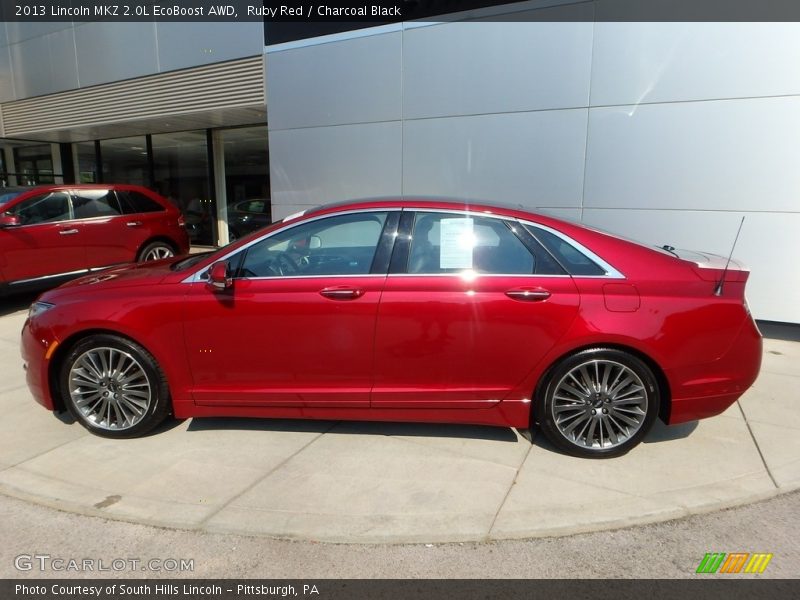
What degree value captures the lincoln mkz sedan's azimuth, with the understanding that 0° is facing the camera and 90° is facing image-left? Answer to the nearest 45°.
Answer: approximately 90°

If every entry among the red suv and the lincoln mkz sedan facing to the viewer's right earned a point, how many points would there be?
0

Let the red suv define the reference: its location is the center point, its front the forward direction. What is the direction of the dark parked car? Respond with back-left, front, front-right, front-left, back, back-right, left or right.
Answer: back

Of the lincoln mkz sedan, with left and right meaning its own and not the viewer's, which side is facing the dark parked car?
right

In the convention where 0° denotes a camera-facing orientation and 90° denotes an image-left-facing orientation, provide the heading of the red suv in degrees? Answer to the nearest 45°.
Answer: approximately 45°

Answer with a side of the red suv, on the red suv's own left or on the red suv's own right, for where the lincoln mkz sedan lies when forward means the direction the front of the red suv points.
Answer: on the red suv's own left

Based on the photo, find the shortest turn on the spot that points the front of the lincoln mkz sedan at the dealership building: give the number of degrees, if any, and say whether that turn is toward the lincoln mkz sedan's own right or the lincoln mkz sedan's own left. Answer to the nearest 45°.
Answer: approximately 90° to the lincoln mkz sedan's own right

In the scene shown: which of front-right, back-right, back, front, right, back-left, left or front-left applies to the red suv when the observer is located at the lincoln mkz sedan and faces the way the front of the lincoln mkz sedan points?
front-right
